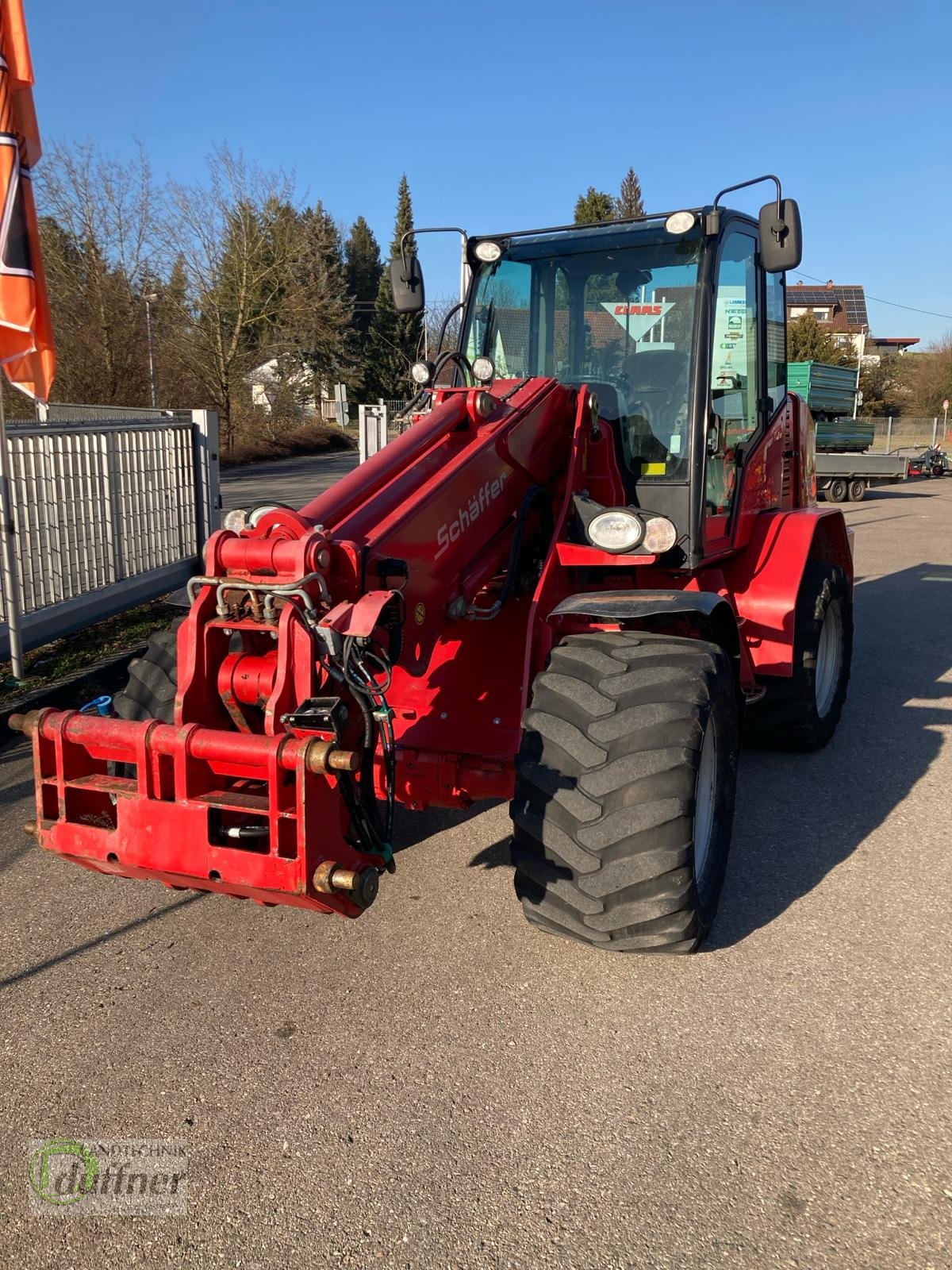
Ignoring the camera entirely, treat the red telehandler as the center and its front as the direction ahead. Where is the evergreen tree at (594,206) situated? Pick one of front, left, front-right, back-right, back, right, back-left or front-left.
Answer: back-right

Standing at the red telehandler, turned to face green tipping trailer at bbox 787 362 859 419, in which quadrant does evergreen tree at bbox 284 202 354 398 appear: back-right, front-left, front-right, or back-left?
front-left

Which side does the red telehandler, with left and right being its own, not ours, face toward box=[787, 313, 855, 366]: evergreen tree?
back

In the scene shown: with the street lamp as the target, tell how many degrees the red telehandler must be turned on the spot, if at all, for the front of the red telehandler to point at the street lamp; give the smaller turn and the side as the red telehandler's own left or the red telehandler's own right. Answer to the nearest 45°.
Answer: approximately 135° to the red telehandler's own right

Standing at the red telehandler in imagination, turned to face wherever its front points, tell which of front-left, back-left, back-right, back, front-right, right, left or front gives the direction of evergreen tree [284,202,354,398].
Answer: back-right

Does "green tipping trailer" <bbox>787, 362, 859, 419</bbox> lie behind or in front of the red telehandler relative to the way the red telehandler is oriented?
behind

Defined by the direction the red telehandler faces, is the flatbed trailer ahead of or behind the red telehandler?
behind

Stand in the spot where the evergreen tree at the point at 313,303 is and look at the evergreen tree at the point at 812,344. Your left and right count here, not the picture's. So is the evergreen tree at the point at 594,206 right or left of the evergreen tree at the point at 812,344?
left

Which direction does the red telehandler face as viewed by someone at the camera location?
facing the viewer and to the left of the viewer

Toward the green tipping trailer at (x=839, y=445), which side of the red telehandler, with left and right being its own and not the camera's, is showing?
back

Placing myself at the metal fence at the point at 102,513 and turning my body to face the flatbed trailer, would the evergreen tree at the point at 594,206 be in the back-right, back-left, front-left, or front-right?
front-left

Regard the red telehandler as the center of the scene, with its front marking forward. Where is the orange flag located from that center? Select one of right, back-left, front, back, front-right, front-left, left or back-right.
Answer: right

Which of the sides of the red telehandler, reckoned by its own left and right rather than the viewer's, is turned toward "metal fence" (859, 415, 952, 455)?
back
